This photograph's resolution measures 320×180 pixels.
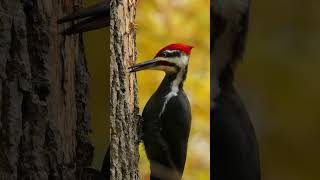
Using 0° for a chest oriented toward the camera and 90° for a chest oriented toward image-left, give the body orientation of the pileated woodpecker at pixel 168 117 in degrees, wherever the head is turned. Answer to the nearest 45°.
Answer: approximately 90°
